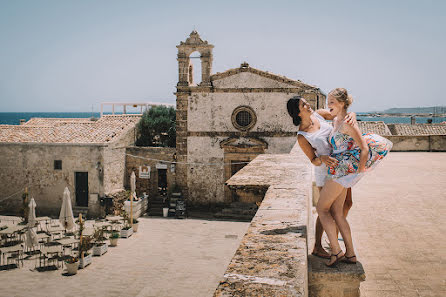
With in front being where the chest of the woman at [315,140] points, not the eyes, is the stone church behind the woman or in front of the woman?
behind

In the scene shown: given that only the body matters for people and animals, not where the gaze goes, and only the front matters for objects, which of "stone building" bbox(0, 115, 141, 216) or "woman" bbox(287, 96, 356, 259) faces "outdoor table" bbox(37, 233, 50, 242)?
the stone building

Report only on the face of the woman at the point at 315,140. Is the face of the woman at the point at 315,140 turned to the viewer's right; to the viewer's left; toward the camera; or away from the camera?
to the viewer's right

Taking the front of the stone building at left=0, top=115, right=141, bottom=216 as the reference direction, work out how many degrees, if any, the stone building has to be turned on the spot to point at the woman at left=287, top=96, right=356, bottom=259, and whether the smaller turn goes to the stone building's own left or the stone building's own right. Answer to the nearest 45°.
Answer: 0° — it already faces them

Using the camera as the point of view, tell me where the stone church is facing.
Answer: facing the viewer

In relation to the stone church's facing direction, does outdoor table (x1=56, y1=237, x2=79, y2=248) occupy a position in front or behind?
in front

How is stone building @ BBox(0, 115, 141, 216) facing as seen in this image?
toward the camera

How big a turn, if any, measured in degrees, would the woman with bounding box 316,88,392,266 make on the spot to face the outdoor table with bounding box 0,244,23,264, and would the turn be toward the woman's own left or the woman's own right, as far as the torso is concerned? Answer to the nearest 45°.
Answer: approximately 45° to the woman's own right

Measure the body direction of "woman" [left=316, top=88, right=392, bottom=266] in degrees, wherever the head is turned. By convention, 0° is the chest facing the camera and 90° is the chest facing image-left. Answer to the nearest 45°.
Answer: approximately 90°

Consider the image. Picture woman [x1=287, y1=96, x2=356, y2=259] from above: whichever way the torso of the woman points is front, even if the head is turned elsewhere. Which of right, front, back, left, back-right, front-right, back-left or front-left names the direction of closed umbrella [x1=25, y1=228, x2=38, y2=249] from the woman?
back

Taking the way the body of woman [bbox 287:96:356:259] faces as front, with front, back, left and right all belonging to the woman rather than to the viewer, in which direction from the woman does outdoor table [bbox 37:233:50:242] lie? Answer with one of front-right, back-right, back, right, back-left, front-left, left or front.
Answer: back
